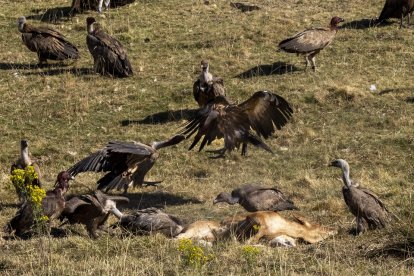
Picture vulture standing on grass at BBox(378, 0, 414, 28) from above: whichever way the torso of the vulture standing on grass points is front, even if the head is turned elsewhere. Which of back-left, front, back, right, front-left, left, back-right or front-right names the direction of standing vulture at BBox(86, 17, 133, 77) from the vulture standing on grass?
back-right

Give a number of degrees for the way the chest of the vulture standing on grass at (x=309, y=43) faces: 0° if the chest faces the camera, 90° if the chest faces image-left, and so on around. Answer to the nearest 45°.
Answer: approximately 270°

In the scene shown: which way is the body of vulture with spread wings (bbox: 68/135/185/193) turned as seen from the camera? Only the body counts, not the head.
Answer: to the viewer's right

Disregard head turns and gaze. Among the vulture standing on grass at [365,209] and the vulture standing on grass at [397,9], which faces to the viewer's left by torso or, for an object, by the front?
the vulture standing on grass at [365,209]

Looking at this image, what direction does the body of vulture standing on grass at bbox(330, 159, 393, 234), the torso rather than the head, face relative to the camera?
to the viewer's left

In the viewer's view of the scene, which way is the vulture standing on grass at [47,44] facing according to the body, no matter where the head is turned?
to the viewer's left

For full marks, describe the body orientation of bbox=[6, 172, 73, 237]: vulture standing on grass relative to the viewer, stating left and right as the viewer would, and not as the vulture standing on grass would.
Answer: facing to the right of the viewer

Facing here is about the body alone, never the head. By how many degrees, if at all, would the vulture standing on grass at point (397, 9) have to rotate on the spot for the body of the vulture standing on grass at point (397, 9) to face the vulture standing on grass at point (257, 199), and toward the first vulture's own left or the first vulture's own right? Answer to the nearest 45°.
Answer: approximately 90° to the first vulture's own right

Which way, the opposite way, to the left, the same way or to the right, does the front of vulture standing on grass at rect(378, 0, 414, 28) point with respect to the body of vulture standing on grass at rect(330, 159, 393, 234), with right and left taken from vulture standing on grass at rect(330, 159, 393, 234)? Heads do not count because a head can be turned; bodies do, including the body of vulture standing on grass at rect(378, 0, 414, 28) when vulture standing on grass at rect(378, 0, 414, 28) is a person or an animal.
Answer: the opposite way
